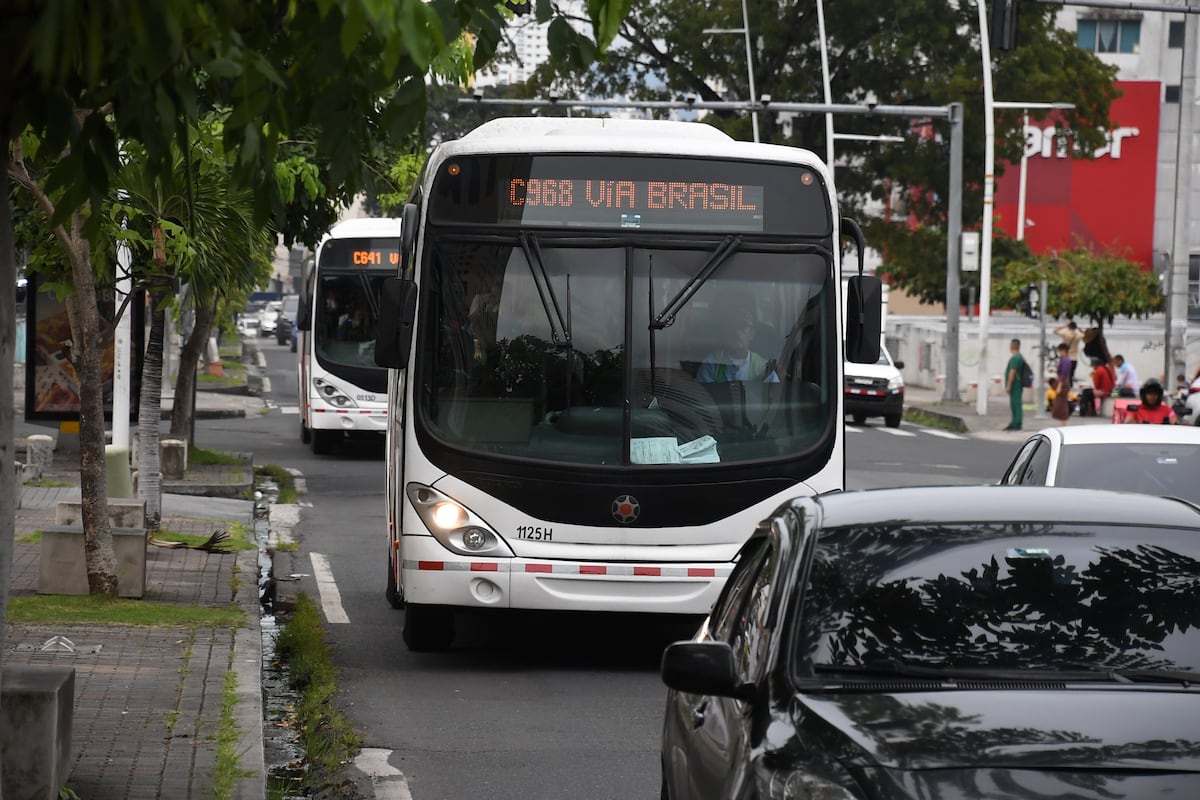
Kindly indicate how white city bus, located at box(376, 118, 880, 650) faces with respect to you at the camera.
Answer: facing the viewer

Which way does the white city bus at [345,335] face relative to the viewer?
toward the camera

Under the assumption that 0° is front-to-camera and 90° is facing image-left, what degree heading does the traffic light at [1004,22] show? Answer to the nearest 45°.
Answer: approximately 180°

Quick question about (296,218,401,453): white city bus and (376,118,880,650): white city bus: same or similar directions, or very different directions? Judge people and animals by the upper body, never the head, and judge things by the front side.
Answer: same or similar directions

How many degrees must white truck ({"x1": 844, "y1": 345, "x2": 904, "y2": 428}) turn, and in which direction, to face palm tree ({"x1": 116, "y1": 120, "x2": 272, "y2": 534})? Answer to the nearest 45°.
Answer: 0° — it already faces it

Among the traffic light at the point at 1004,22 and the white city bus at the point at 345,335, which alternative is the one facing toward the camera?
the white city bus

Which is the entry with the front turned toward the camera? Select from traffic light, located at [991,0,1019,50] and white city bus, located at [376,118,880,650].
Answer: the white city bus

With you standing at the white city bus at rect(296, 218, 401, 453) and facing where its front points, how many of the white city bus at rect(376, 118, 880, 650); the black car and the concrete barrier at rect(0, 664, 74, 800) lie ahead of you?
3

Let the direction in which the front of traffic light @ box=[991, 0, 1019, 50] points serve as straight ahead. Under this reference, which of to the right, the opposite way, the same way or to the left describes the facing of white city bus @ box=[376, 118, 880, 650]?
the opposite way

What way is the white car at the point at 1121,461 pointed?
toward the camera

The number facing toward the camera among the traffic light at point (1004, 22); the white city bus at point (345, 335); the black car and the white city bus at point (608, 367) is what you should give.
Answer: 3

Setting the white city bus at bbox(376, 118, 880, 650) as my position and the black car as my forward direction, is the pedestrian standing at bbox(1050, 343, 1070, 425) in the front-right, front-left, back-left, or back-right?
back-left
